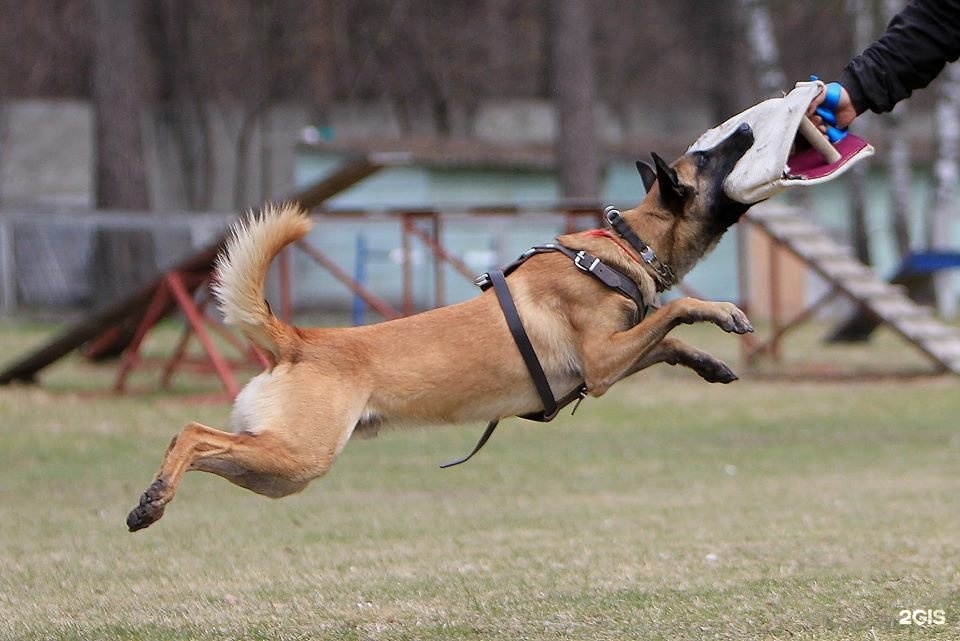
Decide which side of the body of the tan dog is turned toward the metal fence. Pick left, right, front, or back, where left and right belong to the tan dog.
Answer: left

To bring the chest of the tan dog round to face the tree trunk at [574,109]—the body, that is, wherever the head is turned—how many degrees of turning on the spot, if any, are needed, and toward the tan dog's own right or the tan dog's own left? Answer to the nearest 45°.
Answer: approximately 90° to the tan dog's own left

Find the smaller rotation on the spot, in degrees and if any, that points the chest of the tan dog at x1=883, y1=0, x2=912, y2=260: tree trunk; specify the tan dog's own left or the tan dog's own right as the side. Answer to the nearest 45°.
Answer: approximately 45° to the tan dog's own left

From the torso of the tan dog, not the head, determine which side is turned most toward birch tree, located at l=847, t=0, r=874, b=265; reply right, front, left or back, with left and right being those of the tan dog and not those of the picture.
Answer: left

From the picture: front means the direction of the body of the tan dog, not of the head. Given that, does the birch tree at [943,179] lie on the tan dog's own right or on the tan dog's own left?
on the tan dog's own left

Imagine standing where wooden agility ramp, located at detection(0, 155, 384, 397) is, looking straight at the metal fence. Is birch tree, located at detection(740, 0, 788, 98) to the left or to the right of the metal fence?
right

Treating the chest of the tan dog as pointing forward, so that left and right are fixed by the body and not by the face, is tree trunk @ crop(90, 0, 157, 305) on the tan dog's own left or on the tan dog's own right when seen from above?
on the tan dog's own left

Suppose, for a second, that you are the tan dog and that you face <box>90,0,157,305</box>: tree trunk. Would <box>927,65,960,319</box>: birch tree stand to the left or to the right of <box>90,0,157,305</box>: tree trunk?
right

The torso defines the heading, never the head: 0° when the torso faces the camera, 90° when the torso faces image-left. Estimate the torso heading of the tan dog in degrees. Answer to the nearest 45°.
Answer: approximately 270°

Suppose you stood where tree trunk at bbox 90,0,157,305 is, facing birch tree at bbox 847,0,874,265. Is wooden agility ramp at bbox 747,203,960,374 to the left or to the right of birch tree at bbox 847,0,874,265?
right

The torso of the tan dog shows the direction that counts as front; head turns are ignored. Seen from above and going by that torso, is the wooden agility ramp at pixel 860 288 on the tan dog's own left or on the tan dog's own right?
on the tan dog's own left

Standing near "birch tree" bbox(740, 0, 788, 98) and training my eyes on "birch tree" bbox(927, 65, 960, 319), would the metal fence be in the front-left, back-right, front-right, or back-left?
back-right

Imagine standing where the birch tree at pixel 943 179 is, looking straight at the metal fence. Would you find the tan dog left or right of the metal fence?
left
